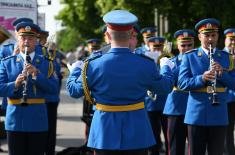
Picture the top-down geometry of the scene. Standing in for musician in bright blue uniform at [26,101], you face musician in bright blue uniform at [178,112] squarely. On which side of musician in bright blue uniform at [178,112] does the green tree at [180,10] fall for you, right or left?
left

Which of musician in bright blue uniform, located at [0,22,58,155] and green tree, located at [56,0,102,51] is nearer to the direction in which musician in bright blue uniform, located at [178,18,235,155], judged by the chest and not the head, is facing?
the musician in bright blue uniform

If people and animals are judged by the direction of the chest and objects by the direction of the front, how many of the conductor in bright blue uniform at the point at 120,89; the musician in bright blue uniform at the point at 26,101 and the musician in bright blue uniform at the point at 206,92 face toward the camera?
2

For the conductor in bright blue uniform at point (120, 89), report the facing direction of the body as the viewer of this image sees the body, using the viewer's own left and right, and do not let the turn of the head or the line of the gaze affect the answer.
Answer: facing away from the viewer

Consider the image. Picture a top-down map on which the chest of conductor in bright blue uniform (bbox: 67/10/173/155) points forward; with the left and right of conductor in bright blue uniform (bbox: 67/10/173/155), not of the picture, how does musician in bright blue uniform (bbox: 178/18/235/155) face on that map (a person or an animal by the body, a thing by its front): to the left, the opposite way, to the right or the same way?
the opposite way

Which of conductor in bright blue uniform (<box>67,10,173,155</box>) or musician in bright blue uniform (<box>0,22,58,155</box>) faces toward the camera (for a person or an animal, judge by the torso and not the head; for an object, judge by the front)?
musician in bright blue uniform (<box>0,22,58,155</box>)

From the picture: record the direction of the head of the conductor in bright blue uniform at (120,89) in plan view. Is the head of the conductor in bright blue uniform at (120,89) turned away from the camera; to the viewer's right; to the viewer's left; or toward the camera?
away from the camera

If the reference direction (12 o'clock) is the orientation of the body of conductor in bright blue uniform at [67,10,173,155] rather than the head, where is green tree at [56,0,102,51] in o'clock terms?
The green tree is roughly at 12 o'clock from the conductor in bright blue uniform.

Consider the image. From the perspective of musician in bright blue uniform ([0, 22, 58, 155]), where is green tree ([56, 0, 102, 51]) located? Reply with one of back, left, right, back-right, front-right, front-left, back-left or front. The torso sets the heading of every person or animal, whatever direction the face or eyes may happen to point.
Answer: back

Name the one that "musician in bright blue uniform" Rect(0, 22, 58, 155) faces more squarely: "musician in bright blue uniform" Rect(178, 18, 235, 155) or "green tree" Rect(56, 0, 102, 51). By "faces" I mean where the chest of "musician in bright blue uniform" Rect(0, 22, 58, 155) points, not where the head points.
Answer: the musician in bright blue uniform

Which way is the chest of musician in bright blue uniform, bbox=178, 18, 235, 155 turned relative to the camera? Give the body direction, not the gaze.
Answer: toward the camera

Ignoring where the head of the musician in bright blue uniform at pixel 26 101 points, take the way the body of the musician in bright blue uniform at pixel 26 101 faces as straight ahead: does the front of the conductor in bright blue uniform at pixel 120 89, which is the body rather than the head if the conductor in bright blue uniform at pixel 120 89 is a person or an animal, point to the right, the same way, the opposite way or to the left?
the opposite way

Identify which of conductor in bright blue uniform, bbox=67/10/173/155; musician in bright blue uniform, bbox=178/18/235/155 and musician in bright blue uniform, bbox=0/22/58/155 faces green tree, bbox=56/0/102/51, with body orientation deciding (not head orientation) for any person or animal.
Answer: conductor in bright blue uniform, bbox=67/10/173/155

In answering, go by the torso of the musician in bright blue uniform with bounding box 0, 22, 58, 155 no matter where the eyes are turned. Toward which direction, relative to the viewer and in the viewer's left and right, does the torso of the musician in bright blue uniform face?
facing the viewer

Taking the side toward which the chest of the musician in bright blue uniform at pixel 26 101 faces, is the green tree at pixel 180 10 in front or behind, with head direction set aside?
behind

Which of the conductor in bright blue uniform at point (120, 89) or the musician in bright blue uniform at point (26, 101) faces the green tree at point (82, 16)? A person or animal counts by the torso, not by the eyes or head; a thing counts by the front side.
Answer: the conductor in bright blue uniform at point (120, 89)
